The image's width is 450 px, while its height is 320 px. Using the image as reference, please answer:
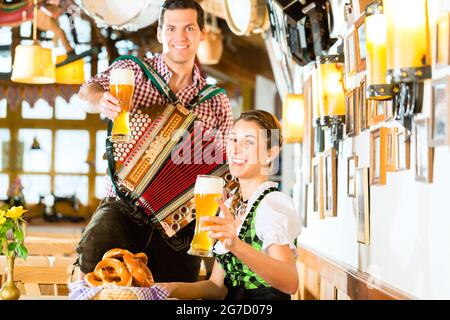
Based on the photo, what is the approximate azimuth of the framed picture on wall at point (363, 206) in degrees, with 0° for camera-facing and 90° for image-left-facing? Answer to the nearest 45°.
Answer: approximately 90°

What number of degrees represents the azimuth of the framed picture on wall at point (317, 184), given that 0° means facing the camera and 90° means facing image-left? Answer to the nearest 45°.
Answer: approximately 90°

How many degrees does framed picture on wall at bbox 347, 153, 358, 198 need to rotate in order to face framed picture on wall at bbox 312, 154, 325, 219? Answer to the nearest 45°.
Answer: approximately 135° to its right

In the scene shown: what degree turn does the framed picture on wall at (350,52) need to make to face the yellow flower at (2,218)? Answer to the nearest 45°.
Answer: approximately 45° to its left

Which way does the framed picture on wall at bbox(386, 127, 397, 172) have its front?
to the viewer's left

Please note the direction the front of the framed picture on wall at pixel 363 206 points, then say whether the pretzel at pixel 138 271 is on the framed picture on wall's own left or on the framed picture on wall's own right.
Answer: on the framed picture on wall's own left

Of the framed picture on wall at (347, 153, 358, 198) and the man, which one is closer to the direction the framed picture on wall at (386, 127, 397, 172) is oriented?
the man

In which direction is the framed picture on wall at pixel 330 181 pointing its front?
to the viewer's left

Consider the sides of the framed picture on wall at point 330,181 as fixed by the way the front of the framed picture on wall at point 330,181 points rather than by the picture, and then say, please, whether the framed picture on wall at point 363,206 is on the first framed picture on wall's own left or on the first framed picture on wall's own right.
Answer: on the first framed picture on wall's own left

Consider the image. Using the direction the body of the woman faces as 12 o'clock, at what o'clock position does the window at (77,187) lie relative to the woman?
The window is roughly at 4 o'clock from the woman.

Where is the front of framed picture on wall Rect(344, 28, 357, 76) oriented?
to the viewer's left
